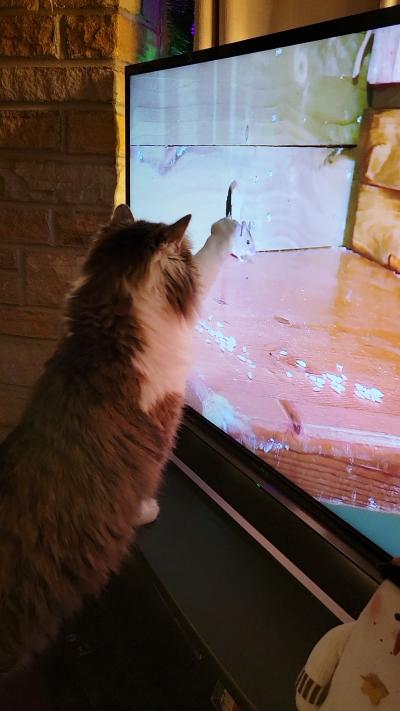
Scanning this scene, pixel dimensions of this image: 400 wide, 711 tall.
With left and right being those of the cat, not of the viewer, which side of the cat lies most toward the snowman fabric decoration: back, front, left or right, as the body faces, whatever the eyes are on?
right

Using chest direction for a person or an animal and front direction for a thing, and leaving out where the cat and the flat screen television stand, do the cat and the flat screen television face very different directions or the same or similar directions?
very different directions

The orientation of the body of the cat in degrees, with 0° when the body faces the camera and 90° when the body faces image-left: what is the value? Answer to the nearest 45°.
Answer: approximately 225°

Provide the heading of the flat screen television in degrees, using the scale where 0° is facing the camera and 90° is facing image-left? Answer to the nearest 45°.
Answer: approximately 45°
